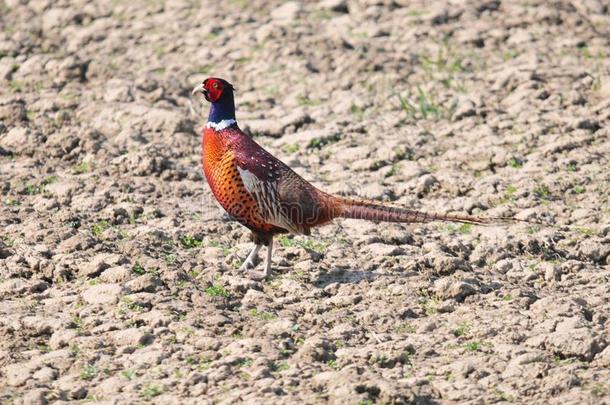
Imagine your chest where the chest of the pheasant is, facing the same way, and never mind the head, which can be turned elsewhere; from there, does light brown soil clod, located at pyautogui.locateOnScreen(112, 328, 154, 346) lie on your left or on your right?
on your left

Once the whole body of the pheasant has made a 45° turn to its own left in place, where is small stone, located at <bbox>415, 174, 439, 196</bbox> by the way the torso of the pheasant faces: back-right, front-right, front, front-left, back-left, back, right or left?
back

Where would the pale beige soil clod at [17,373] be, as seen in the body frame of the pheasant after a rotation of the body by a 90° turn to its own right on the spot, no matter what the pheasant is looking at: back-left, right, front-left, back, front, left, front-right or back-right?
back-left

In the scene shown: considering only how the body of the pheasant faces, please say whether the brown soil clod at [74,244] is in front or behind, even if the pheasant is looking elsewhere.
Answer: in front

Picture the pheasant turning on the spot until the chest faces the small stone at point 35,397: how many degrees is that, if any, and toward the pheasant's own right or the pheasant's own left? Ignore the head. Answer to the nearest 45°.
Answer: approximately 45° to the pheasant's own left

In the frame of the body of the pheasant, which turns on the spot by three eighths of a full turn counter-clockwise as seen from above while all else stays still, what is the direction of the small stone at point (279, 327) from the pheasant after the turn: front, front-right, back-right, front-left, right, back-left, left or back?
front-right

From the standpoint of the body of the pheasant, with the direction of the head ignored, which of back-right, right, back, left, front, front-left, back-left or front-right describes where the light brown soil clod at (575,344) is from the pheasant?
back-left

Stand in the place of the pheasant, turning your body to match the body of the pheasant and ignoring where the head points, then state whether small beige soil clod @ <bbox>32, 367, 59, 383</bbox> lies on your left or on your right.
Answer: on your left

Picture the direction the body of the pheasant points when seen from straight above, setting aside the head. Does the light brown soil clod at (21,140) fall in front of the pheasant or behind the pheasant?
in front

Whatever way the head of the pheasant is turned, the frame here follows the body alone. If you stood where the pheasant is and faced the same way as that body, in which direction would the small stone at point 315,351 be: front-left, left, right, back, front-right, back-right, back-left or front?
left

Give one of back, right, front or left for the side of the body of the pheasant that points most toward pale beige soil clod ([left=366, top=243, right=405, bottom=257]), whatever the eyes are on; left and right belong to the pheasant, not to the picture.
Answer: back

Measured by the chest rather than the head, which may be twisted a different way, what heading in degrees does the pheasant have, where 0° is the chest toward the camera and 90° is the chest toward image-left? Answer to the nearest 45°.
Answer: approximately 90°

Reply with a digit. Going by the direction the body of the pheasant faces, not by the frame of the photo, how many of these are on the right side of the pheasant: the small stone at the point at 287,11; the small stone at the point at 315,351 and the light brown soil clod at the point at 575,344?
1

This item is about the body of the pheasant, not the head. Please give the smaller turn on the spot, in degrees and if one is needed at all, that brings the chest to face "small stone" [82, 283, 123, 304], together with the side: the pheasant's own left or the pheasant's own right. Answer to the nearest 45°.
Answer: approximately 45° to the pheasant's own left
